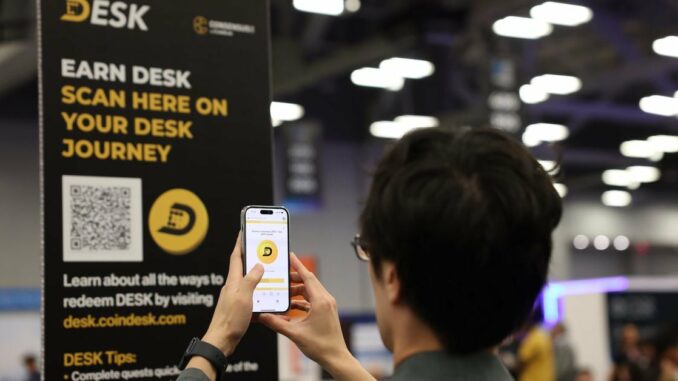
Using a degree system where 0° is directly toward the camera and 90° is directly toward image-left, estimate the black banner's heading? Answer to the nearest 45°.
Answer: approximately 0°

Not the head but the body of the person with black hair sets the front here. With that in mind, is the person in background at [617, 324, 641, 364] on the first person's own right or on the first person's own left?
on the first person's own right

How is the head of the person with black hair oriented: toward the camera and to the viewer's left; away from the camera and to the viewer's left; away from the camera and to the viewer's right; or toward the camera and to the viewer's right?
away from the camera and to the viewer's left

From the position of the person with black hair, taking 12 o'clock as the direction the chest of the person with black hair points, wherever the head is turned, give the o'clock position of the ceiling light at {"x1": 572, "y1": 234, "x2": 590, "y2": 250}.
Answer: The ceiling light is roughly at 2 o'clock from the person with black hair.

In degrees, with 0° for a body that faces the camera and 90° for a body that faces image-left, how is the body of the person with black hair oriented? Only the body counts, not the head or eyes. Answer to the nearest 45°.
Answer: approximately 135°

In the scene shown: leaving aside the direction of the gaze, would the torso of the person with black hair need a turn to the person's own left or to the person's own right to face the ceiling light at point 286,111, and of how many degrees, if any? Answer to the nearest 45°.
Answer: approximately 45° to the person's own right

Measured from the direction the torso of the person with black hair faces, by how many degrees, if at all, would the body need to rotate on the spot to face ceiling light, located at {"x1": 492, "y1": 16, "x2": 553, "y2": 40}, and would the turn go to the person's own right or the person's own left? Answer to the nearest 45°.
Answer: approximately 45° to the person's own right

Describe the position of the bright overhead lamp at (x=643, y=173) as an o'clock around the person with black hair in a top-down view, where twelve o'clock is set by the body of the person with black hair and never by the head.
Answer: The bright overhead lamp is roughly at 2 o'clock from the person with black hair.

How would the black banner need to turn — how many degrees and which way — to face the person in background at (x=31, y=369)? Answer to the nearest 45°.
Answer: approximately 180°

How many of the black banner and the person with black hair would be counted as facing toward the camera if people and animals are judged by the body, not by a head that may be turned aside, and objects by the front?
1

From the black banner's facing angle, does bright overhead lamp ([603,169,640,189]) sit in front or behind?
behind

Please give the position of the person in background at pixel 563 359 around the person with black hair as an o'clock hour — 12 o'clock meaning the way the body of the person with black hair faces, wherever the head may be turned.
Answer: The person in background is roughly at 2 o'clock from the person with black hair.
